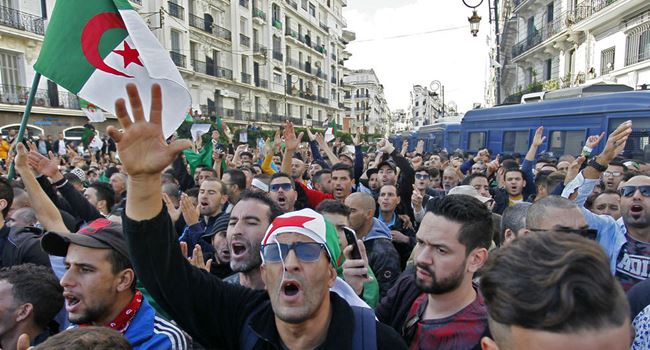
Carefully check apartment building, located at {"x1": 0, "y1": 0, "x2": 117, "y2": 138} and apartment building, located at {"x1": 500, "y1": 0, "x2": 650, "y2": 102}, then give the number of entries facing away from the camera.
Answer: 0

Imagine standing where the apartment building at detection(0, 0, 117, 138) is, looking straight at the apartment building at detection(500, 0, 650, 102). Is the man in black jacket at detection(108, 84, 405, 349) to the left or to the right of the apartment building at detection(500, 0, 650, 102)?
right

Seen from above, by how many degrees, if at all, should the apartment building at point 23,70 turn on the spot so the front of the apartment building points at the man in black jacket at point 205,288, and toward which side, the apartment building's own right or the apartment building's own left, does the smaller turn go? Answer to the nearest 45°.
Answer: approximately 45° to the apartment building's own right

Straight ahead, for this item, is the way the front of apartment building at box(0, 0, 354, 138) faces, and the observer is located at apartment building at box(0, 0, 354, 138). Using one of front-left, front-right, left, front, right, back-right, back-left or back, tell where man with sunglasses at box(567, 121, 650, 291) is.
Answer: front-right

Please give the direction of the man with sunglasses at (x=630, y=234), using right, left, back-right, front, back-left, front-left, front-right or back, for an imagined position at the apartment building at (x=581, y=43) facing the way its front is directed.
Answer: front-left

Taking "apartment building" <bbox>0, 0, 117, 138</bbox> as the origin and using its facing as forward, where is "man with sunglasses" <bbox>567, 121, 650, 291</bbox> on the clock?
The man with sunglasses is roughly at 1 o'clock from the apartment building.

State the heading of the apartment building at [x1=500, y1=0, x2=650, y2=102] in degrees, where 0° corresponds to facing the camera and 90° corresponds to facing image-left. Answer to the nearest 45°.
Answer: approximately 45°

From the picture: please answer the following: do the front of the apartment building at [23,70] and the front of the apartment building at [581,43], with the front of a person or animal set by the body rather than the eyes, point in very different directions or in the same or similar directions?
very different directions

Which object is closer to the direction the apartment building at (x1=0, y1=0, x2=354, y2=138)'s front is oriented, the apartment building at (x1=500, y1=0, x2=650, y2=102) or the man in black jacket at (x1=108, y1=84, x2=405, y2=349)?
the apartment building

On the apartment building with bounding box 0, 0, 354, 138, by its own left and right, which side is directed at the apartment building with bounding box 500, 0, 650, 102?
front

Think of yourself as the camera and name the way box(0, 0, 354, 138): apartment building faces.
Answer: facing the viewer and to the right of the viewer

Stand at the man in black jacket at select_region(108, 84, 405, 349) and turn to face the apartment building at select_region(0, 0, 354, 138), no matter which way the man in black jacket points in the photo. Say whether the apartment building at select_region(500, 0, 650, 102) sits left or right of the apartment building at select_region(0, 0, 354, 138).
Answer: right

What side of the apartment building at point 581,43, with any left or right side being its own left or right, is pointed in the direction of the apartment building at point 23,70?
front
